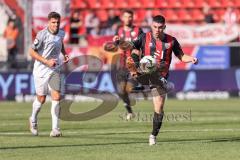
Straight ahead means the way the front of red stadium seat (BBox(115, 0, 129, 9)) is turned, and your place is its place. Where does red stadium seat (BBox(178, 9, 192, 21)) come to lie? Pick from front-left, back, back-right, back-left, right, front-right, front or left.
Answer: left

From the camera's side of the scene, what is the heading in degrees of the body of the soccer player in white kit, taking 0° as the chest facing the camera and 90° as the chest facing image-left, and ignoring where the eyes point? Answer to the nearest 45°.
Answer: approximately 315°

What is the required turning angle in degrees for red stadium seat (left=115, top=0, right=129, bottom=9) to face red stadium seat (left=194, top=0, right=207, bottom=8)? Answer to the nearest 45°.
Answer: approximately 90° to its left

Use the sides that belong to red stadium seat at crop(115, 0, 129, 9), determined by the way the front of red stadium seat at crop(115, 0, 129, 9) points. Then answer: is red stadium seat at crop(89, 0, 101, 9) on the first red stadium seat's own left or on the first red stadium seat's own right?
on the first red stadium seat's own right

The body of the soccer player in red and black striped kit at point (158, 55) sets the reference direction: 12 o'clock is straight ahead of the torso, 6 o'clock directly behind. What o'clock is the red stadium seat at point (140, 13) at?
The red stadium seat is roughly at 6 o'clock from the soccer player in red and black striped kit.

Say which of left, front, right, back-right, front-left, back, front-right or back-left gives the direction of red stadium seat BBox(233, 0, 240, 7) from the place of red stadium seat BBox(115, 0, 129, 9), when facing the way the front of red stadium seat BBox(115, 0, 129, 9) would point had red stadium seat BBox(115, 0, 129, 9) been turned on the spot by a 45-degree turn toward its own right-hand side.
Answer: back-left

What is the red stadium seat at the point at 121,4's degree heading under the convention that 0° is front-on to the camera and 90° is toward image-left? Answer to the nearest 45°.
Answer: approximately 0°

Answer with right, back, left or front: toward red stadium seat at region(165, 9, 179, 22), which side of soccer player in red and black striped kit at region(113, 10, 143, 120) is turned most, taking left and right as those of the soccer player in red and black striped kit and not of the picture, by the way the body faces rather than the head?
back

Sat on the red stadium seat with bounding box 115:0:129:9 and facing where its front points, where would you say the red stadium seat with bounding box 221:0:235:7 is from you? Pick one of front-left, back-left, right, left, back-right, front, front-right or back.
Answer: left

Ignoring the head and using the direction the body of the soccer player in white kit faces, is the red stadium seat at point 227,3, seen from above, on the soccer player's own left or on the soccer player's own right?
on the soccer player's own left

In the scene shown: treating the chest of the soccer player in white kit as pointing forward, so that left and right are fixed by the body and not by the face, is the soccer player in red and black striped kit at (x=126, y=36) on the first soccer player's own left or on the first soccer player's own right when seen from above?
on the first soccer player's own left

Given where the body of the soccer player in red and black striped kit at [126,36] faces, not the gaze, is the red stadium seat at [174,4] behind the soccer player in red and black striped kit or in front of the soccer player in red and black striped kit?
behind
